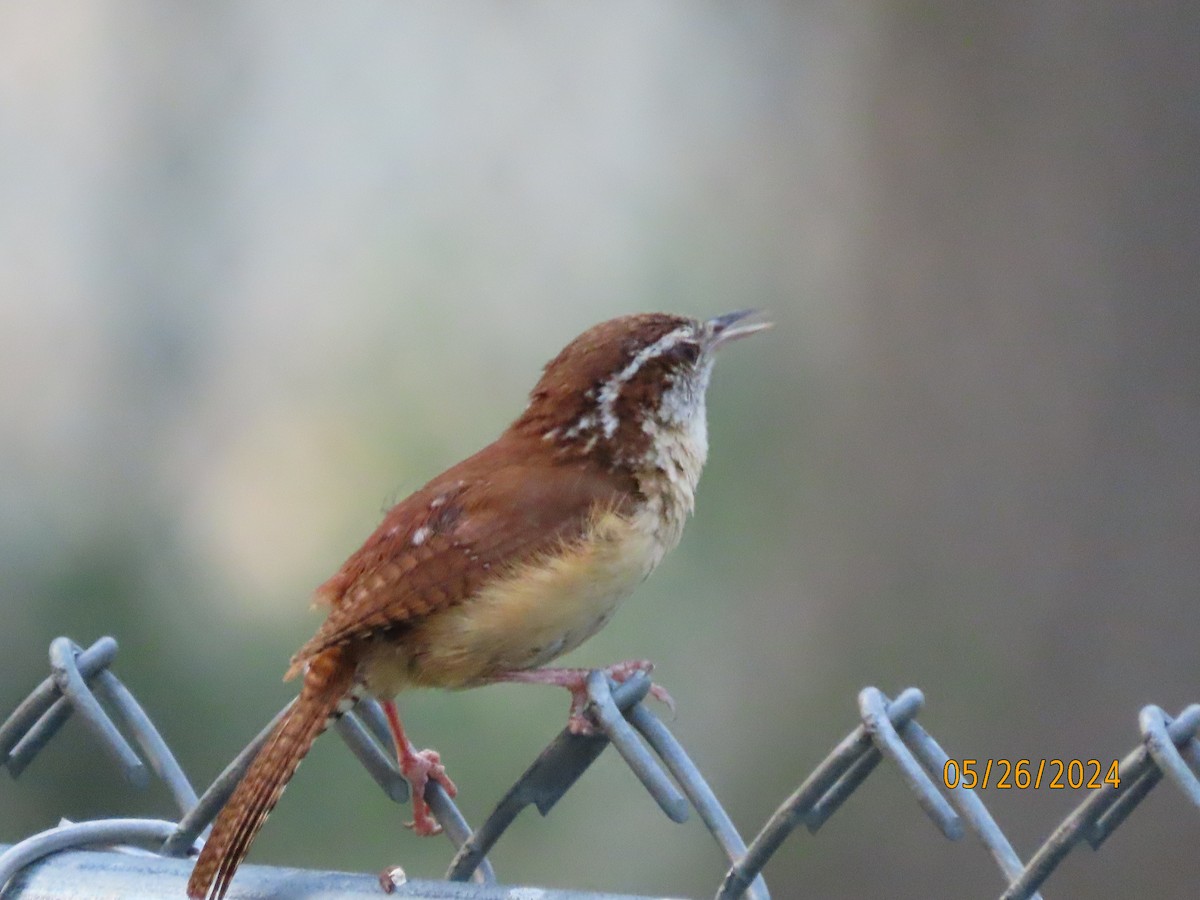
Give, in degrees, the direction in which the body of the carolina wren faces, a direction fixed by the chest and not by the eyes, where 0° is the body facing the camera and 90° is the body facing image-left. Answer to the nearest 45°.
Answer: approximately 270°
